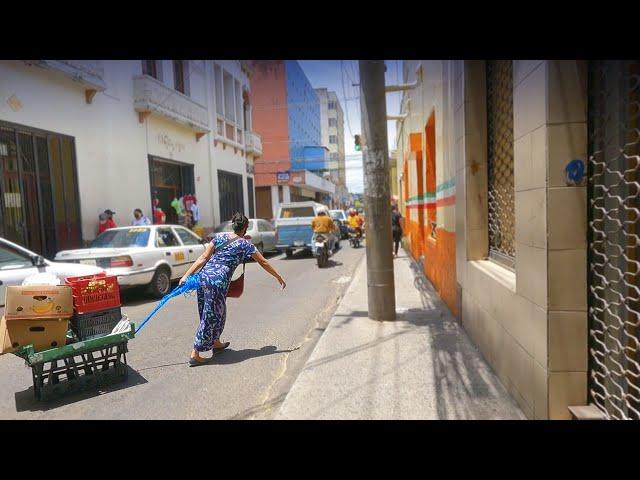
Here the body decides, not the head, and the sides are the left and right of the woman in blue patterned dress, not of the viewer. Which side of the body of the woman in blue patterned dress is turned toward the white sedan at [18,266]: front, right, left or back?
left

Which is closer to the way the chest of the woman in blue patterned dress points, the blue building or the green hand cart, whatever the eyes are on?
the blue building

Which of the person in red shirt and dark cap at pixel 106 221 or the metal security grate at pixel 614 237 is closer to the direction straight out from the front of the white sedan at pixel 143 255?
the person in red shirt and dark cap

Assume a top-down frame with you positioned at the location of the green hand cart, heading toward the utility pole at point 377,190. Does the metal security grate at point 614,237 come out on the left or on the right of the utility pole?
right

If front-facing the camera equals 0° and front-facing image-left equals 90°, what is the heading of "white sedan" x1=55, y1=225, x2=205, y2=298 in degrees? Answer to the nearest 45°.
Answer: approximately 225°

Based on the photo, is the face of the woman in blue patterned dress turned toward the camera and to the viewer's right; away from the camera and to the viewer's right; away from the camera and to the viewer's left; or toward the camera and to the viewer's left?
away from the camera and to the viewer's right
